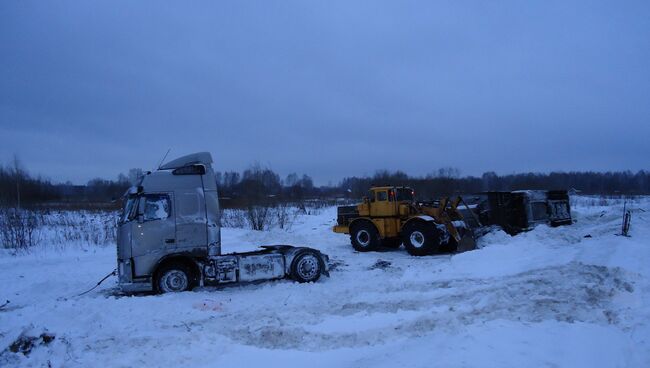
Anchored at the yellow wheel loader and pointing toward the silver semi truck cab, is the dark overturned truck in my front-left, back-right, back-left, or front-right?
back-left

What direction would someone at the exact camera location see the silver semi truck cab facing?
facing to the left of the viewer

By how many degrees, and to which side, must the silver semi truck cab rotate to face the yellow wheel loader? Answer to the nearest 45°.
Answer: approximately 135° to its right

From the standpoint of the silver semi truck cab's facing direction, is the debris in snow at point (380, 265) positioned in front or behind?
behind

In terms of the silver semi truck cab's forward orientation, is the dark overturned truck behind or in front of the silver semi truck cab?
behind

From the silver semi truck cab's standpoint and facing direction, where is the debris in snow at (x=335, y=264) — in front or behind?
behind
